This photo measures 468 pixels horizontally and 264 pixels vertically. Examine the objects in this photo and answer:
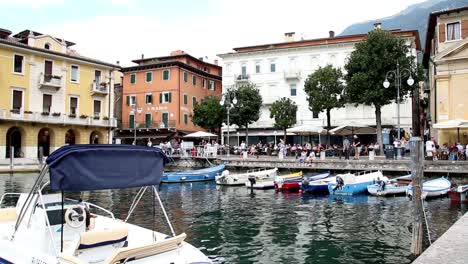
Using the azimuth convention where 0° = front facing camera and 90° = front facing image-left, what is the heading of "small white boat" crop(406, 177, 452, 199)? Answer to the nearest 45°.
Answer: approximately 225°

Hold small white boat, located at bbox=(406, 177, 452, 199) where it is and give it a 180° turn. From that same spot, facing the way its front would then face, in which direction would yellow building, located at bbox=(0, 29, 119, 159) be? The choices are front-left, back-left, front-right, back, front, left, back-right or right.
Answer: front-right

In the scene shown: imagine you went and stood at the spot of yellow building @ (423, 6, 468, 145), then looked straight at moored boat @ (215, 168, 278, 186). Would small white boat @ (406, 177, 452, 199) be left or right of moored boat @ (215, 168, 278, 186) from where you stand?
left

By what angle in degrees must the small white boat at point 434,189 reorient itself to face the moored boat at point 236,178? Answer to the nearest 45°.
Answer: approximately 135° to its left
